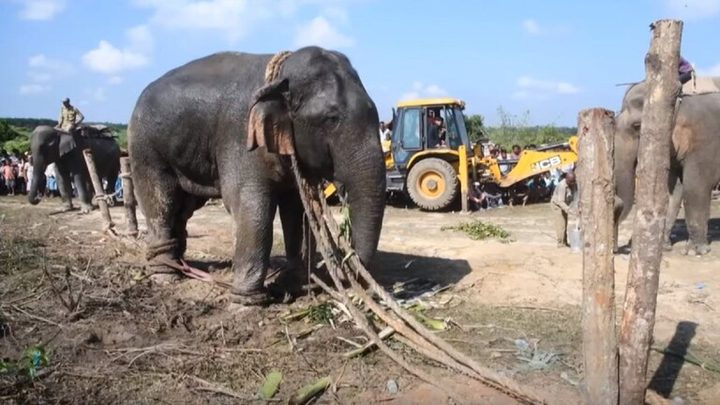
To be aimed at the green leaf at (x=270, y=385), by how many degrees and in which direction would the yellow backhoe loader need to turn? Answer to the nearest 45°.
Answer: approximately 90° to its left

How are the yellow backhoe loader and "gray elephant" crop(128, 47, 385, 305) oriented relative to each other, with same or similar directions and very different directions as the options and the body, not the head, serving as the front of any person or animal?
very different directions

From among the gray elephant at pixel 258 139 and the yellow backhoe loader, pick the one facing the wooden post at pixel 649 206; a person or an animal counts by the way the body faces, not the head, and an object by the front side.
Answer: the gray elephant

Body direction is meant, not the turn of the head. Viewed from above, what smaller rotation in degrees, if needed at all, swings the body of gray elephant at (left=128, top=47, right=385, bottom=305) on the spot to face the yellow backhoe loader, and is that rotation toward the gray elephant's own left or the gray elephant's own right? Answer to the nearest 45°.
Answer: approximately 90° to the gray elephant's own left

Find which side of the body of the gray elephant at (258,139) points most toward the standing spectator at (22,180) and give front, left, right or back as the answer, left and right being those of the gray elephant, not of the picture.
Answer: back

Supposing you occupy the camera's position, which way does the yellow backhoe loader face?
facing to the left of the viewer

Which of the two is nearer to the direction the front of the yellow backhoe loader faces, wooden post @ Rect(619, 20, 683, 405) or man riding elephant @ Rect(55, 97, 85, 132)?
the man riding elephant
